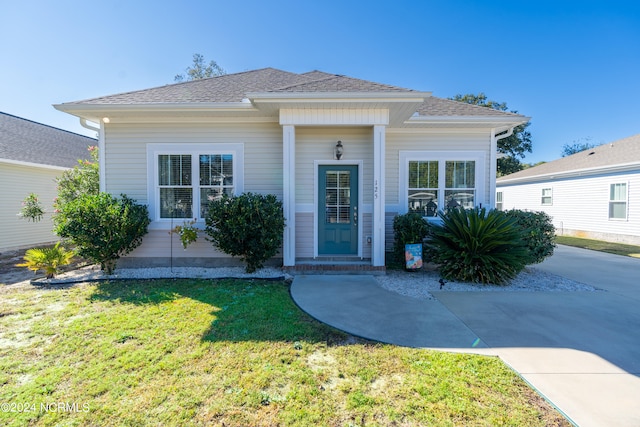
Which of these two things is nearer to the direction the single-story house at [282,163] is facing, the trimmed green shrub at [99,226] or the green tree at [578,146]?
the trimmed green shrub

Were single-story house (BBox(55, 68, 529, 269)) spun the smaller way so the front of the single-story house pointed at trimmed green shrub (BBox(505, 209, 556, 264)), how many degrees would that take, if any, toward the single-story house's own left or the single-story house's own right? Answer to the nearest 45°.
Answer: approximately 90° to the single-story house's own left

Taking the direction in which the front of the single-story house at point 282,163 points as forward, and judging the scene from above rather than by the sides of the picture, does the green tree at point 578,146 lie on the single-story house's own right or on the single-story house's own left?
on the single-story house's own left

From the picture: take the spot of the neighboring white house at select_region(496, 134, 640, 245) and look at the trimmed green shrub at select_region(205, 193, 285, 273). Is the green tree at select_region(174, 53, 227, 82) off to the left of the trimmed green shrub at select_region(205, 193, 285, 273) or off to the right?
right

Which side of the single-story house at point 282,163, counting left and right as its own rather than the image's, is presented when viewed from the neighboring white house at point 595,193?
left

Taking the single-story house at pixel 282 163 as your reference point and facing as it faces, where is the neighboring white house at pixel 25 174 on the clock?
The neighboring white house is roughly at 4 o'clock from the single-story house.

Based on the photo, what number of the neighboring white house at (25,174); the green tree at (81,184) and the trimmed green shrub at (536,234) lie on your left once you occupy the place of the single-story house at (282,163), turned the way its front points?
1

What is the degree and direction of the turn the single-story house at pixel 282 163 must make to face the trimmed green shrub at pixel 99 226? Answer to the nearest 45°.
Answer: approximately 90° to its right

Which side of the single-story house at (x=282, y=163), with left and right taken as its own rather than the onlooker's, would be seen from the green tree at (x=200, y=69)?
back

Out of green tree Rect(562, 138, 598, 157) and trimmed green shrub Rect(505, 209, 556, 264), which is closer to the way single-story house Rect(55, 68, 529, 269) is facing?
the trimmed green shrub

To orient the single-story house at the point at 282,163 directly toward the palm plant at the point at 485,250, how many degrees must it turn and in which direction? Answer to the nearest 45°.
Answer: approximately 90° to its left

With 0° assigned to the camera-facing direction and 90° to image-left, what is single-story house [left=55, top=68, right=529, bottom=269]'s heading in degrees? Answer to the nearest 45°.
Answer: approximately 0°
